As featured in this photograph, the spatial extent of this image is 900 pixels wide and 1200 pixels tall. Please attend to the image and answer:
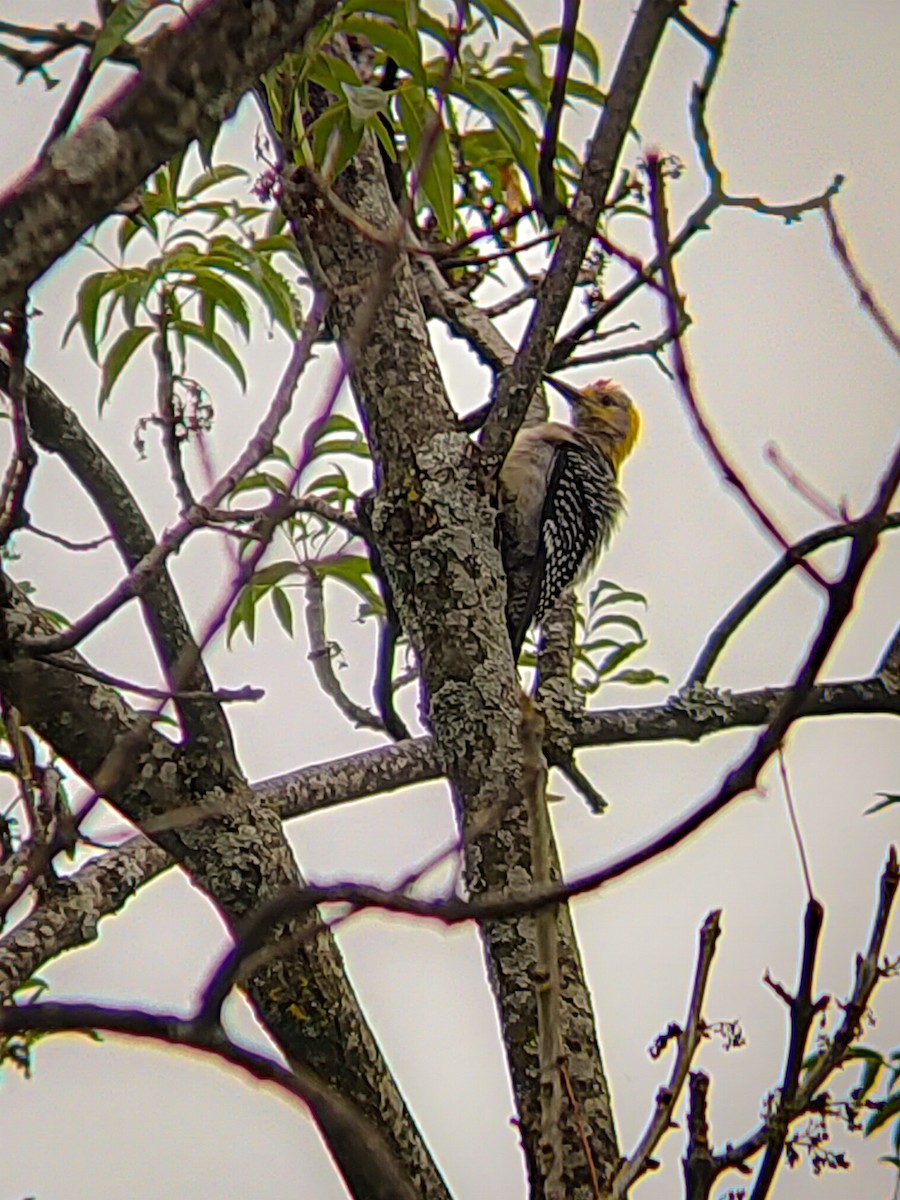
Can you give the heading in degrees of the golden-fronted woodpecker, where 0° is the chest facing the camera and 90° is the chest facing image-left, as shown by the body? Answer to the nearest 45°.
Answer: approximately 90°
